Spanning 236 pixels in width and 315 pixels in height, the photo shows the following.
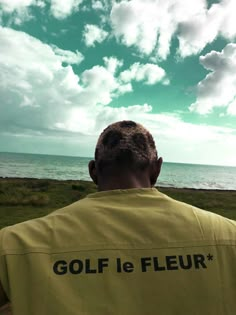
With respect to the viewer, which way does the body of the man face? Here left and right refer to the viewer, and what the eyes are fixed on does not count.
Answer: facing away from the viewer

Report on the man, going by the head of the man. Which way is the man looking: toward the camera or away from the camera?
away from the camera
